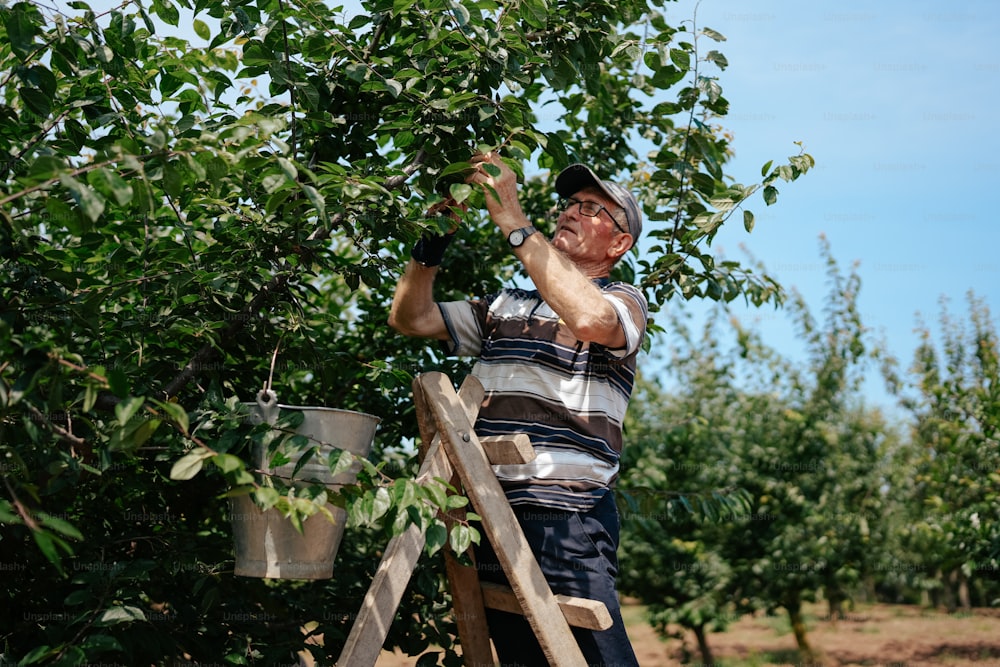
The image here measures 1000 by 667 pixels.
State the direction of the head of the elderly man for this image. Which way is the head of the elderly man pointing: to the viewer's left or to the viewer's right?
to the viewer's left

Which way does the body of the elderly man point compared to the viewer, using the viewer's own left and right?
facing the viewer and to the left of the viewer

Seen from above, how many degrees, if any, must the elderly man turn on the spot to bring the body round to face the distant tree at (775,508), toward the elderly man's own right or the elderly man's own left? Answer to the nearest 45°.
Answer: approximately 135° to the elderly man's own right

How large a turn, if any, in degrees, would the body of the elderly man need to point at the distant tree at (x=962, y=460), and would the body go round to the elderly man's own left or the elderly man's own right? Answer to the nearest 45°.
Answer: approximately 180°
